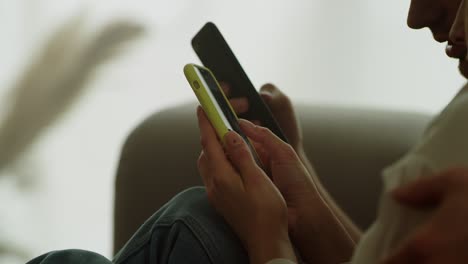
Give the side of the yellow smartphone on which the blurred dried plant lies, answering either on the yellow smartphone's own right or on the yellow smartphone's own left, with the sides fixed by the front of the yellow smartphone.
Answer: on the yellow smartphone's own left

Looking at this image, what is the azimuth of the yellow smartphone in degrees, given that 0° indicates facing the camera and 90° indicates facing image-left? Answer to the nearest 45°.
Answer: approximately 270°
